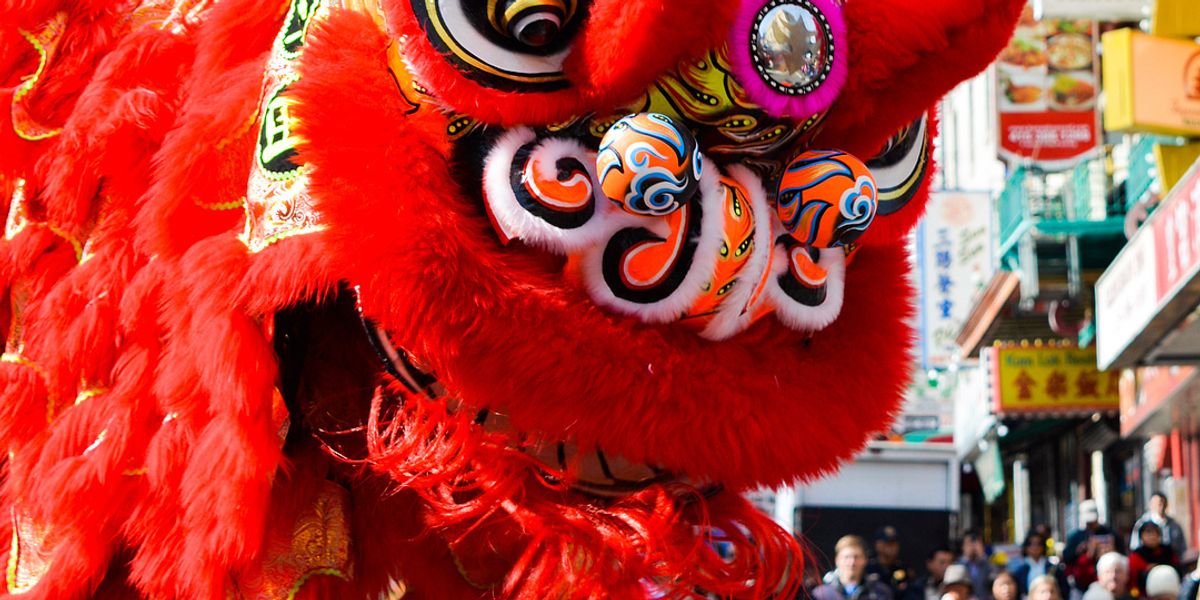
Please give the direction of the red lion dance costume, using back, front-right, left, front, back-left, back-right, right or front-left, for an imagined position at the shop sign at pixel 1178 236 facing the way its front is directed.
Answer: front-left

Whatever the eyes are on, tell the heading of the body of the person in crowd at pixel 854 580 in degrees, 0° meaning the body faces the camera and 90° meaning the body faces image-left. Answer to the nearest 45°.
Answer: approximately 0°

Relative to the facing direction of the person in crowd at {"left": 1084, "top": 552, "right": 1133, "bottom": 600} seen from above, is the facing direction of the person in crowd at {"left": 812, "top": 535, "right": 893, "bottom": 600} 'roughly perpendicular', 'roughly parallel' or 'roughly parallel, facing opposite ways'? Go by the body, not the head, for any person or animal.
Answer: roughly parallel

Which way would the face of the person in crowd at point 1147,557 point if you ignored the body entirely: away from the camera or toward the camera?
toward the camera

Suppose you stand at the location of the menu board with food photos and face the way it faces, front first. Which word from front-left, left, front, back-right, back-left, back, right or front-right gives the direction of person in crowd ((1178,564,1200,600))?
front

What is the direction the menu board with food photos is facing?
toward the camera

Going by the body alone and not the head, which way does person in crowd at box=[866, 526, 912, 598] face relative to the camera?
toward the camera
